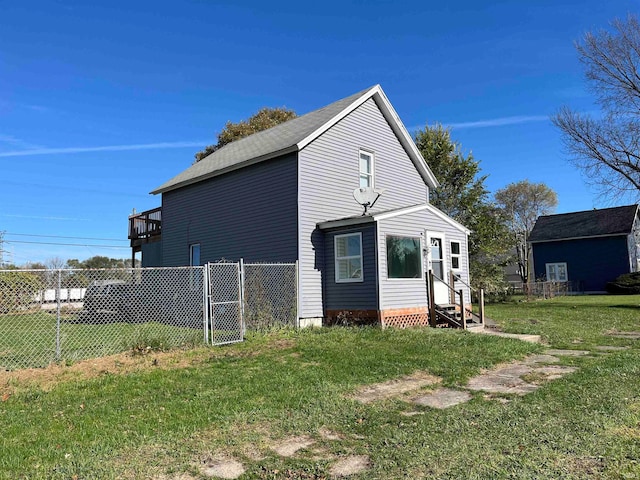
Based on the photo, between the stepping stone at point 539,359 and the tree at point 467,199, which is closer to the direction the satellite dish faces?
the stepping stone

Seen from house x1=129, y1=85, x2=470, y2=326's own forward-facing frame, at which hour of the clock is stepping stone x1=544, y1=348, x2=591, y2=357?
The stepping stone is roughly at 12 o'clock from the house.

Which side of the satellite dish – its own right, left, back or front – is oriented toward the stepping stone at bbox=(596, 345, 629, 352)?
front

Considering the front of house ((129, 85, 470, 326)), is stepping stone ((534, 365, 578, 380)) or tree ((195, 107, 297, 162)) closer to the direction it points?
the stepping stone

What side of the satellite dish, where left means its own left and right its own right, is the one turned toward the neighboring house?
left

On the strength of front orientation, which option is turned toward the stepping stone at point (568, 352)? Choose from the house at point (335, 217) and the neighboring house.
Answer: the house

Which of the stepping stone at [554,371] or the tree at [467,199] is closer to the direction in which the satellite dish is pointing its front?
the stepping stone

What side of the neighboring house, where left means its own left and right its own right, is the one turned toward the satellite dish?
right

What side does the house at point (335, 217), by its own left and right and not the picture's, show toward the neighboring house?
left

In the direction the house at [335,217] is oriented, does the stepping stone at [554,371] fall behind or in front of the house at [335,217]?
in front

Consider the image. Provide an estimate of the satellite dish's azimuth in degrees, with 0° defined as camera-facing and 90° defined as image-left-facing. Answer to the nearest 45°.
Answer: approximately 315°
